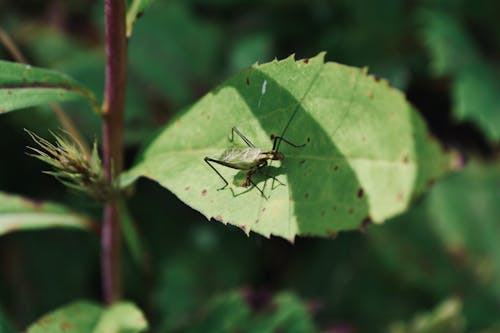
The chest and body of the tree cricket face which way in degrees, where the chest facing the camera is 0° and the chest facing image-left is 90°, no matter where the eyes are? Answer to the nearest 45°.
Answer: approximately 270°

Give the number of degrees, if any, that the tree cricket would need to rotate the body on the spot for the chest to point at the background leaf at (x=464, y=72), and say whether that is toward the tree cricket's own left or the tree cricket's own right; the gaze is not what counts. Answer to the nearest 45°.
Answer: approximately 45° to the tree cricket's own left

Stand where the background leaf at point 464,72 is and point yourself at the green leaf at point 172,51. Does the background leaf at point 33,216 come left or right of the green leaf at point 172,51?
left
